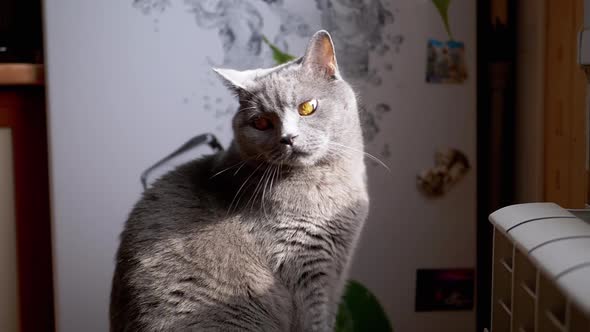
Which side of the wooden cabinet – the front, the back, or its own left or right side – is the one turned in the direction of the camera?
front

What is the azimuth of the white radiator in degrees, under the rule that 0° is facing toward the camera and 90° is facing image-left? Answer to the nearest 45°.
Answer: approximately 45°

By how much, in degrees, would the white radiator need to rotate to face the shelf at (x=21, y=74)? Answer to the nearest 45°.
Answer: approximately 45° to its right

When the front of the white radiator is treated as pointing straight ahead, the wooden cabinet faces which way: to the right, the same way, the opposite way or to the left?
to the left

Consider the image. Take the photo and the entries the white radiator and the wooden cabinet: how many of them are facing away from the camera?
0
